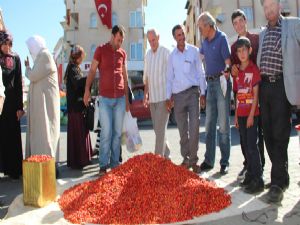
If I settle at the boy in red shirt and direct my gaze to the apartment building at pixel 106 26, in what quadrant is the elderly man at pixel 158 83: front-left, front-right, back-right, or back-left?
front-left

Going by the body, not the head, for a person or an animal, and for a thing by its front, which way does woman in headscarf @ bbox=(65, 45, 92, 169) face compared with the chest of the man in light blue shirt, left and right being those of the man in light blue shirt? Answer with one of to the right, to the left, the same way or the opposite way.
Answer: to the left

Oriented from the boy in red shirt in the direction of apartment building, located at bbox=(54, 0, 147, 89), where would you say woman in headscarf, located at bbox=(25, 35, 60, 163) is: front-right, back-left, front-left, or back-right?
front-left

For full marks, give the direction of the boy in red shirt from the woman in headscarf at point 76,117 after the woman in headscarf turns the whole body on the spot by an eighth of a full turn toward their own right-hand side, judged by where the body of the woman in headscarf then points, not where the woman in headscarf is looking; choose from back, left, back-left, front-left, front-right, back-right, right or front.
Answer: front

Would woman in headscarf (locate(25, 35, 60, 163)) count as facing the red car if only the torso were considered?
no

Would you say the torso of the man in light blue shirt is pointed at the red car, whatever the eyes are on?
no

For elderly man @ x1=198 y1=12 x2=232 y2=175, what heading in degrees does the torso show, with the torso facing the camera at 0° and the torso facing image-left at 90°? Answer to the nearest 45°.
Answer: approximately 45°

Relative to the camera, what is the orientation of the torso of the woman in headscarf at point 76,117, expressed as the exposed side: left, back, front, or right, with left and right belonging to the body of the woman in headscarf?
right

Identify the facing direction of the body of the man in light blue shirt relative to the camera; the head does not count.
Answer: toward the camera

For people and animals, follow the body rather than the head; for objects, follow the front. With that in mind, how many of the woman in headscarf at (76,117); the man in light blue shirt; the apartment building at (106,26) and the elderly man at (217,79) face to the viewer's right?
1

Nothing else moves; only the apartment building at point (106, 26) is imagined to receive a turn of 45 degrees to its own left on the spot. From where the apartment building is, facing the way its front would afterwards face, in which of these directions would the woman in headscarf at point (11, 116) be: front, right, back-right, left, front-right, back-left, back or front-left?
front-right

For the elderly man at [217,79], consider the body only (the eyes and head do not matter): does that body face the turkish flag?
no

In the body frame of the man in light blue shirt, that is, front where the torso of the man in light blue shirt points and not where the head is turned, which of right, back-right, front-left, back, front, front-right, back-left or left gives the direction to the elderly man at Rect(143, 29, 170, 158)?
back-right

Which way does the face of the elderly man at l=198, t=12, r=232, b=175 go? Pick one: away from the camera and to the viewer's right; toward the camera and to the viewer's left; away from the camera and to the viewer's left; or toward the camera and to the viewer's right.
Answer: toward the camera and to the viewer's left

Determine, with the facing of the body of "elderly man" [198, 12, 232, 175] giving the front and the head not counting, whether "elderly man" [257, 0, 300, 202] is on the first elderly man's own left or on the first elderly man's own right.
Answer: on the first elderly man's own left

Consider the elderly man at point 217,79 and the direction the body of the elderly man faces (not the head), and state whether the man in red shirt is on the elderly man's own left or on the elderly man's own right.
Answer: on the elderly man's own right

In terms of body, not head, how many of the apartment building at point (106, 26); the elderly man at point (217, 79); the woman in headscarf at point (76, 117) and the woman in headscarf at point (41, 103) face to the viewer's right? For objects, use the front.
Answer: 1

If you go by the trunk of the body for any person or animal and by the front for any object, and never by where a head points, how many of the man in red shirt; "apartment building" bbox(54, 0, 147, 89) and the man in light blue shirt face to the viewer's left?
0
